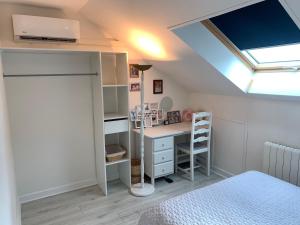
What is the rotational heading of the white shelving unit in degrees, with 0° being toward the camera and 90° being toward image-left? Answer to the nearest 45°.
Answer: approximately 315°

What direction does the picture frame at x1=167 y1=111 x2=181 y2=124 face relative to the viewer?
toward the camera

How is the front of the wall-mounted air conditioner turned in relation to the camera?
facing the viewer

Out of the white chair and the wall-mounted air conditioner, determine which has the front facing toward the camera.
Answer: the wall-mounted air conditioner

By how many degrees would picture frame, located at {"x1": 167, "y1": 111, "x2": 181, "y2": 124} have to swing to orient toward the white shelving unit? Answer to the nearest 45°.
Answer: approximately 45° to its right

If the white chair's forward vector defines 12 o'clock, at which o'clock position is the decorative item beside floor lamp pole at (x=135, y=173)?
The decorative item beside floor lamp pole is roughly at 10 o'clock from the white chair.

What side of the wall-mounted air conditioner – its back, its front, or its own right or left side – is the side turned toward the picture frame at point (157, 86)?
left

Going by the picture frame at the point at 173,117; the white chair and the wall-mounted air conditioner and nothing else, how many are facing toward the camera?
2

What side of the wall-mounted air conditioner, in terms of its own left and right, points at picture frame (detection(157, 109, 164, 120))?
left

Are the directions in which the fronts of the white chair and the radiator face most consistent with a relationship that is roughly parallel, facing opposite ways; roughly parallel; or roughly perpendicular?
roughly perpendicular

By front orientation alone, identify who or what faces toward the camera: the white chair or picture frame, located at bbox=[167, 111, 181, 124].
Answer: the picture frame

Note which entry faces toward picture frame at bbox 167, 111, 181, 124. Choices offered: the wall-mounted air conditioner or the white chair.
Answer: the white chair

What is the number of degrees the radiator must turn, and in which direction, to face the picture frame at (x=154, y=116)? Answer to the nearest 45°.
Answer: approximately 45° to its right
